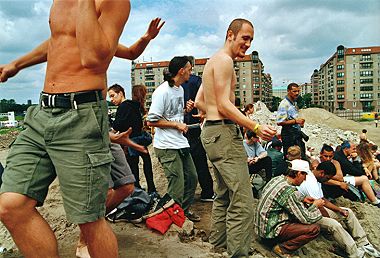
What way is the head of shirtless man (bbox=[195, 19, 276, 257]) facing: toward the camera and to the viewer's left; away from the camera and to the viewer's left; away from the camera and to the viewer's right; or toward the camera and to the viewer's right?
toward the camera and to the viewer's right

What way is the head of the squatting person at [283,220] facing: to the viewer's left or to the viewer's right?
to the viewer's right

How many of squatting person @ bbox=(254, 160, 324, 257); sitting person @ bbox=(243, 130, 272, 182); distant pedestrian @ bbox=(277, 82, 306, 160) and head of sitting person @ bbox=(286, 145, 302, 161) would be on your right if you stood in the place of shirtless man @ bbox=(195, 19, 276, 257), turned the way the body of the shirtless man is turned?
0

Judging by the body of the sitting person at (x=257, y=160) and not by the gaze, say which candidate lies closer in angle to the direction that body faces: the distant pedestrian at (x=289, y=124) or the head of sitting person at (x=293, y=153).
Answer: the head of sitting person

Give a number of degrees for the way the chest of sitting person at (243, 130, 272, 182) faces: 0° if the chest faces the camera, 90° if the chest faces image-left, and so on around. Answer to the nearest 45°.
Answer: approximately 315°

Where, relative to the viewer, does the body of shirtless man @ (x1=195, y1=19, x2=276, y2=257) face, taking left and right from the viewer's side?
facing to the right of the viewer

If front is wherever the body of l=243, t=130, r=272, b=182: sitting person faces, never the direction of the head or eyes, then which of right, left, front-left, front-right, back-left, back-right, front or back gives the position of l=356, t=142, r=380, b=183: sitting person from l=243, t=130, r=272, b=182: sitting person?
left
